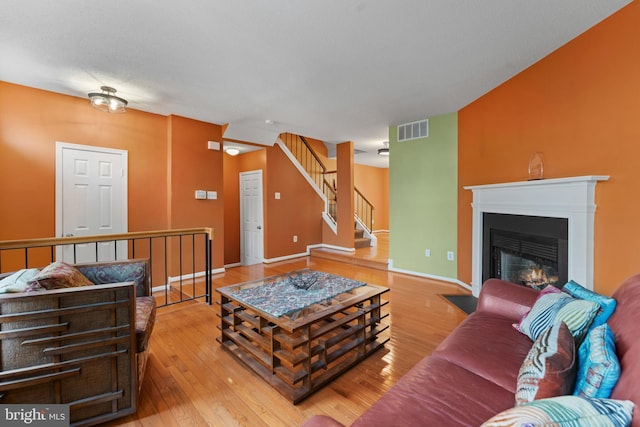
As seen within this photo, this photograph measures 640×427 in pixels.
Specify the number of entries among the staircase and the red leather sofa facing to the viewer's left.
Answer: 1

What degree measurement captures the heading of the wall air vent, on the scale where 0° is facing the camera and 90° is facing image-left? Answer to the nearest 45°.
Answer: approximately 45°

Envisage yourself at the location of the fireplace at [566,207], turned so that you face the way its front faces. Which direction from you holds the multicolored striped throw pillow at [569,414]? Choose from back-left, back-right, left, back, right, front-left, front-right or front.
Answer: front-left

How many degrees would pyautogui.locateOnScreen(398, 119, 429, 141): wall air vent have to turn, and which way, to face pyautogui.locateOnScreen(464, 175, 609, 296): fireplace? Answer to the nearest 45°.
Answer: approximately 90° to its left

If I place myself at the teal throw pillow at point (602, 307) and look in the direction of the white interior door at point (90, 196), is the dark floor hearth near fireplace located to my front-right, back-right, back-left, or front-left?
front-right

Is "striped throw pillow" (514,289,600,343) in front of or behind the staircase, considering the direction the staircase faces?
in front

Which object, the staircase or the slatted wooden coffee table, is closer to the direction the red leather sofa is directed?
the slatted wooden coffee table

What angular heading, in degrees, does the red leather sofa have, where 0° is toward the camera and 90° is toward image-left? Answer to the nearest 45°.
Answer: approximately 90°

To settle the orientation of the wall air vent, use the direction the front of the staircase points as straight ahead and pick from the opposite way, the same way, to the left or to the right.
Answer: to the right

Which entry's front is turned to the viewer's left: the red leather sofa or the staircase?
the red leather sofa

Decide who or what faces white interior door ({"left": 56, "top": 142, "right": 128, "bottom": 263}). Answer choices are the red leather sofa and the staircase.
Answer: the red leather sofa

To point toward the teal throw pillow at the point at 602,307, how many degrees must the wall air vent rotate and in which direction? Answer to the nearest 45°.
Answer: approximately 45° to its left

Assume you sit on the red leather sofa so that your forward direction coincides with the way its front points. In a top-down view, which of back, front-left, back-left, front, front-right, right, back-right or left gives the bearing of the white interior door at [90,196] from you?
front

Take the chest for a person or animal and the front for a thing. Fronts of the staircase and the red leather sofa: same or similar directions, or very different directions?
very different directions

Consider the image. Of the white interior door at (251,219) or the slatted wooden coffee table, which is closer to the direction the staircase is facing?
the slatted wooden coffee table
